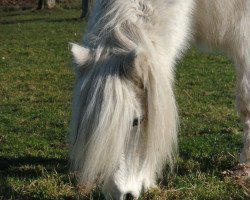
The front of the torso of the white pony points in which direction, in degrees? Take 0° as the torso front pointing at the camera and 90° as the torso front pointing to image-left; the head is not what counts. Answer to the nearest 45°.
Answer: approximately 45°
